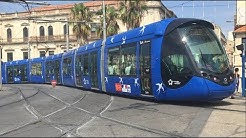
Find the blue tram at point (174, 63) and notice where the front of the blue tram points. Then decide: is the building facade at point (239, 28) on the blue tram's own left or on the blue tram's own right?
on the blue tram's own left

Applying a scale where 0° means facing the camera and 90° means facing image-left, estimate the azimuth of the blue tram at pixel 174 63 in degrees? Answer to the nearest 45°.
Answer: approximately 315°
